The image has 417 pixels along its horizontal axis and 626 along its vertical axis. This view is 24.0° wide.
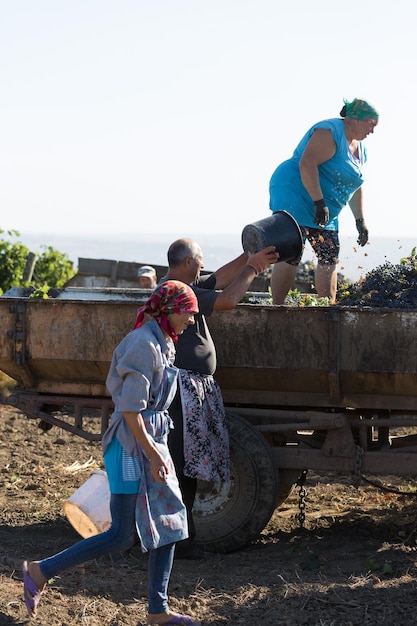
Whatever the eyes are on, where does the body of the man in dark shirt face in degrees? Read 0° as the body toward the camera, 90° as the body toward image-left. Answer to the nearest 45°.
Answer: approximately 270°

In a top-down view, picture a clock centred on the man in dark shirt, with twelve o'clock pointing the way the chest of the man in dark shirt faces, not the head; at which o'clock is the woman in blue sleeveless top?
The woman in blue sleeveless top is roughly at 10 o'clock from the man in dark shirt.

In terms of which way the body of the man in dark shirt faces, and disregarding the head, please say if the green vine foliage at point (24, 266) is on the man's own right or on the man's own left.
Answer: on the man's own left

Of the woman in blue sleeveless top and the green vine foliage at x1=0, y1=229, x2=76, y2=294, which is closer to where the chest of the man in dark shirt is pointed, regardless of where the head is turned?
the woman in blue sleeveless top

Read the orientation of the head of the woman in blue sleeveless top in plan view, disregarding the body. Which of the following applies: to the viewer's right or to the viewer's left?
to the viewer's right

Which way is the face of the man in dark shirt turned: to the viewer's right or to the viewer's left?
to the viewer's right
